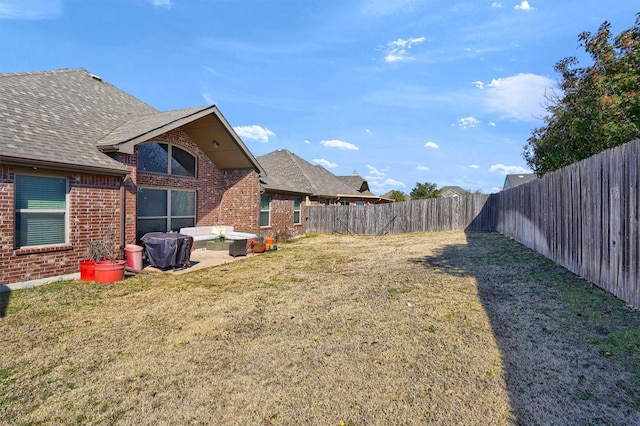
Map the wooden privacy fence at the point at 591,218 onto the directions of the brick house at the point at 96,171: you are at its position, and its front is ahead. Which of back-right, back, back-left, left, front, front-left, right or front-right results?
back

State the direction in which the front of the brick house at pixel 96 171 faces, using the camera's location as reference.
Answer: facing away from the viewer and to the left of the viewer

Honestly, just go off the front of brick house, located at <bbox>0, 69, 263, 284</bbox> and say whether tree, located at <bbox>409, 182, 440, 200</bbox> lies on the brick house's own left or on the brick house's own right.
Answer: on the brick house's own right

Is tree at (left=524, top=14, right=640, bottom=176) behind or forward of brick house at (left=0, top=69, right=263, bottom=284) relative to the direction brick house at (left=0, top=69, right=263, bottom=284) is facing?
behind
